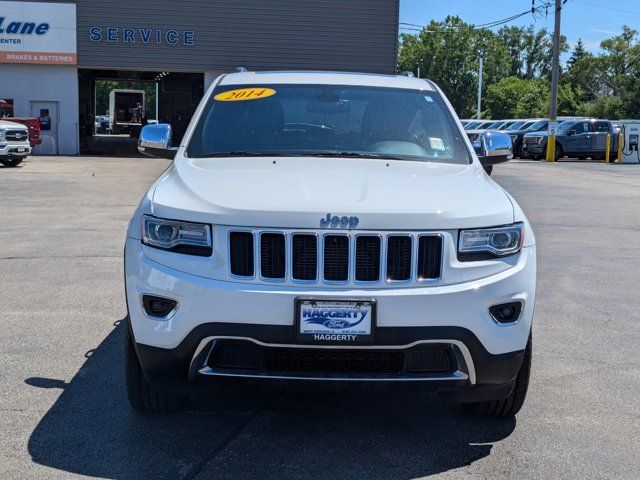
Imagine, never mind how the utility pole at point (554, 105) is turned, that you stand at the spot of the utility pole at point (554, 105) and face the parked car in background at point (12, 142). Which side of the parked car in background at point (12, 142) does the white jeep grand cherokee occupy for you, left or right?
left

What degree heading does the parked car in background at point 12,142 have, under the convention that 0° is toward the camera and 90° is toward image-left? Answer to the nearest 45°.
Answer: approximately 315°

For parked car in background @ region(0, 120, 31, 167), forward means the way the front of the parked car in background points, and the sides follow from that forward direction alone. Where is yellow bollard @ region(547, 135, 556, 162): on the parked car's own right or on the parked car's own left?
on the parked car's own left

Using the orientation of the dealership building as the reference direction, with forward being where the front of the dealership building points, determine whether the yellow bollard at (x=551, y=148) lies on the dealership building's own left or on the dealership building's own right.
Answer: on the dealership building's own left

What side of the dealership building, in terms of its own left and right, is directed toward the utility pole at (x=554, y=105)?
left

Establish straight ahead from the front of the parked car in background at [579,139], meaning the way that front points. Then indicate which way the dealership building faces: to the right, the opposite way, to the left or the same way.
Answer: to the left

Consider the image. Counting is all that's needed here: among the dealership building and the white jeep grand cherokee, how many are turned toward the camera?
2
